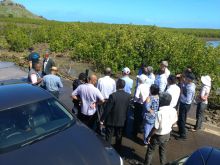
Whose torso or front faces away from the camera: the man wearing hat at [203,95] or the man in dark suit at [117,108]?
the man in dark suit

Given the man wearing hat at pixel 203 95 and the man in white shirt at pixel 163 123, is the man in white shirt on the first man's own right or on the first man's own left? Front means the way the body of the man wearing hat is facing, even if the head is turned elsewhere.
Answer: on the first man's own left

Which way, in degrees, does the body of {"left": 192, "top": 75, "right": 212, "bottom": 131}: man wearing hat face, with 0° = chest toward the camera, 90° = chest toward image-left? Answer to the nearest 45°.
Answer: approximately 90°

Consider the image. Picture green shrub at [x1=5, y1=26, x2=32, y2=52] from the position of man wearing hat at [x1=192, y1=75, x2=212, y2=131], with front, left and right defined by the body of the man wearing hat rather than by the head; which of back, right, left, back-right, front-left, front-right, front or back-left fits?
front-right

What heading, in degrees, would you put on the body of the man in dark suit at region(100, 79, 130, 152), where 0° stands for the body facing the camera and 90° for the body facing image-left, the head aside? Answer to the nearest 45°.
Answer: approximately 180°

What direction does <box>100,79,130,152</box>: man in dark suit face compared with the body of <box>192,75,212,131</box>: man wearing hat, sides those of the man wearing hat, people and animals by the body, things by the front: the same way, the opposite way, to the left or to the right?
to the right

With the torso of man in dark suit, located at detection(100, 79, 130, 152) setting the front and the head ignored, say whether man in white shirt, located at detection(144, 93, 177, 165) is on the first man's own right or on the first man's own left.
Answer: on the first man's own right

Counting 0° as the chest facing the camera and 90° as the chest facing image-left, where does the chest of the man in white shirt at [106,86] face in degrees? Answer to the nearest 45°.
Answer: approximately 180°

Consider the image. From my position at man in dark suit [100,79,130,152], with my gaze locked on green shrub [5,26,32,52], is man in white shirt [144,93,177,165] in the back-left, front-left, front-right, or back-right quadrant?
back-right

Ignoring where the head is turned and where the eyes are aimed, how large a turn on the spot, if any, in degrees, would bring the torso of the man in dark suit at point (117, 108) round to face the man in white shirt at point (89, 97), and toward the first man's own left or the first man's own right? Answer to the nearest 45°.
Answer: approximately 45° to the first man's own left

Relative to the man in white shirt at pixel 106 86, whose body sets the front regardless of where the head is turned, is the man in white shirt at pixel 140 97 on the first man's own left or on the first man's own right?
on the first man's own right

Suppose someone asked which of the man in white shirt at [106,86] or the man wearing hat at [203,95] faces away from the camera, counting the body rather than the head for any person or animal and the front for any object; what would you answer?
the man in white shirt
